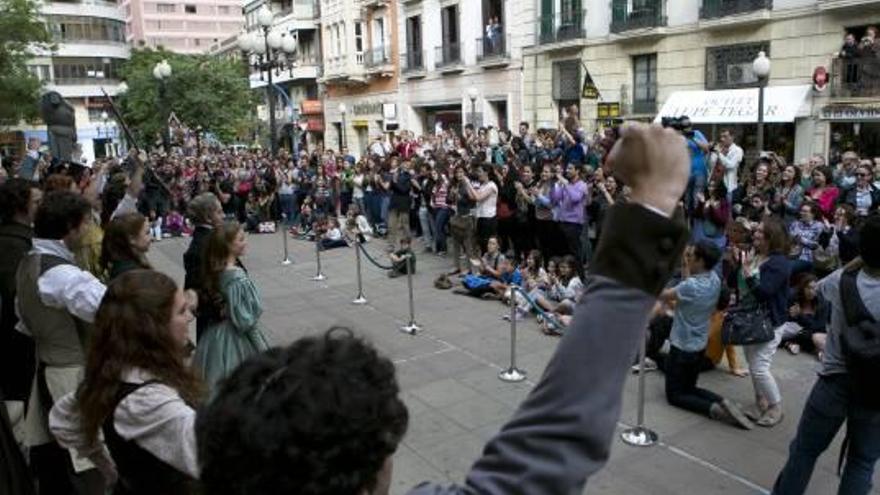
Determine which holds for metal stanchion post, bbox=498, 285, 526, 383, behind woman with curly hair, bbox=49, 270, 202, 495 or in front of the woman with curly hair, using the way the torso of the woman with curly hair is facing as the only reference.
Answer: in front

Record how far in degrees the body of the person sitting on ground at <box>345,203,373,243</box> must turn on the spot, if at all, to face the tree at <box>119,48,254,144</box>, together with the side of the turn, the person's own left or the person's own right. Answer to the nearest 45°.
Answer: approximately 135° to the person's own right

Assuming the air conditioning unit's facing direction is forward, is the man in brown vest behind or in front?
in front

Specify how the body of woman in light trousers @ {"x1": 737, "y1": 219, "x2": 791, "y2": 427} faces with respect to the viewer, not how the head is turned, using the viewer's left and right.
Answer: facing to the left of the viewer

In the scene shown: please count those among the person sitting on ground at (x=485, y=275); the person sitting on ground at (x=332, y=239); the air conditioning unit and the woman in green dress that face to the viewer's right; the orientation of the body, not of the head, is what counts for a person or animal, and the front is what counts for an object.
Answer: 1

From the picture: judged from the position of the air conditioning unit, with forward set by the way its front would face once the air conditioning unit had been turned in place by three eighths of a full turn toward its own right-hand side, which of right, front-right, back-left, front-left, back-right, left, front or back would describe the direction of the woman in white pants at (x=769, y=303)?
back

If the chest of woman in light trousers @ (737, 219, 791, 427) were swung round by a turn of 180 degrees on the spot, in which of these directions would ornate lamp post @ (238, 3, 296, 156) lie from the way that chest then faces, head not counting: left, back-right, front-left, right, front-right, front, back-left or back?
back-left

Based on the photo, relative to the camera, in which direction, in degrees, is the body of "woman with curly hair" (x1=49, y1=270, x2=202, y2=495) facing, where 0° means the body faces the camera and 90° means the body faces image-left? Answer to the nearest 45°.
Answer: approximately 225°

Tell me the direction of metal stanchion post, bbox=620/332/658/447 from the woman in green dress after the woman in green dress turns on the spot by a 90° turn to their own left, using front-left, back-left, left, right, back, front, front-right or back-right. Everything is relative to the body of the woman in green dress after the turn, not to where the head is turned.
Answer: right

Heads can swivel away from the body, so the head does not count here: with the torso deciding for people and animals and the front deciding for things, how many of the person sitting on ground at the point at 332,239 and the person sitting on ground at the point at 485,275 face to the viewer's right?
0

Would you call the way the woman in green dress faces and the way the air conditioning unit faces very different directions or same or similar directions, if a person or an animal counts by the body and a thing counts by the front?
very different directions

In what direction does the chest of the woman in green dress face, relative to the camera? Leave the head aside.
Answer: to the viewer's right

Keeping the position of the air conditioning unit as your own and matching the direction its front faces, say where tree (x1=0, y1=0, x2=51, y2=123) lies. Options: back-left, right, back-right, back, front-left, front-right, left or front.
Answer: front-right

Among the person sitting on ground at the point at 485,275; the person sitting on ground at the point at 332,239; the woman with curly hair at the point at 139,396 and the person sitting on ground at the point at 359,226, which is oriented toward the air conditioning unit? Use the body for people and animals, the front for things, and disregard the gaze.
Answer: the woman with curly hair

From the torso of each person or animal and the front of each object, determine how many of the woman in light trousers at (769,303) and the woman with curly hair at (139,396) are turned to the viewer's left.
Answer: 1
